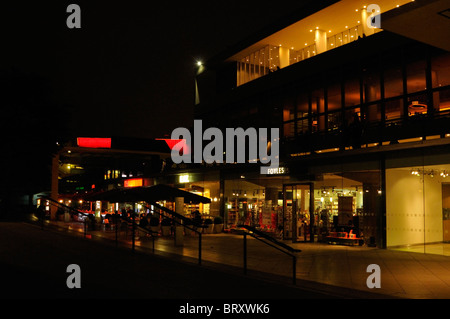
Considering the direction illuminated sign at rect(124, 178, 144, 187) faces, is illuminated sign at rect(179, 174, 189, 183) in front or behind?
in front

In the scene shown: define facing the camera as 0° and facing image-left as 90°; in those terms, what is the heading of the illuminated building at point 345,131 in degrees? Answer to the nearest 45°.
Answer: approximately 45°

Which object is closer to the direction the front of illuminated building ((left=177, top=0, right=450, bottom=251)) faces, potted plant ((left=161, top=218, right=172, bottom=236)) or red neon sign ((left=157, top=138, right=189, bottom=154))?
the potted plant

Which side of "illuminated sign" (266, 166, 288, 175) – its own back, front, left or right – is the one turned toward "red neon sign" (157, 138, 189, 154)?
right

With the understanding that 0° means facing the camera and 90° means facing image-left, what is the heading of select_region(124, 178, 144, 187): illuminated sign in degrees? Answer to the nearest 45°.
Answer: approximately 0°

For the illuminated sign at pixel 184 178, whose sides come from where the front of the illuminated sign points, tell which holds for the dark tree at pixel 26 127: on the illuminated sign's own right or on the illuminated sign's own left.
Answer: on the illuminated sign's own right

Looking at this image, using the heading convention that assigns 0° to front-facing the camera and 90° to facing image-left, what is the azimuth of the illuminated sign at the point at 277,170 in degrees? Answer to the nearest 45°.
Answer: approximately 45°

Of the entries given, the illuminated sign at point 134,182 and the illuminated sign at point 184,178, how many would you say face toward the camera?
2

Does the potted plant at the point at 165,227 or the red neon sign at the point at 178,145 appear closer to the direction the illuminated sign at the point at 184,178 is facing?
the potted plant

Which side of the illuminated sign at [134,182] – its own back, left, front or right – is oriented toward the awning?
front

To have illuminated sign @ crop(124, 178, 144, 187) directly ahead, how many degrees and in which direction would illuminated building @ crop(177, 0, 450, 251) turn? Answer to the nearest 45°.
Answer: approximately 90° to its right

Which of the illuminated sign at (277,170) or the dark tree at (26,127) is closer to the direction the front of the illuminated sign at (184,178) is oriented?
the illuminated sign

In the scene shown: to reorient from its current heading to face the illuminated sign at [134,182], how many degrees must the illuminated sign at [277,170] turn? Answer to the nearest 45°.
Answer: approximately 90° to its right

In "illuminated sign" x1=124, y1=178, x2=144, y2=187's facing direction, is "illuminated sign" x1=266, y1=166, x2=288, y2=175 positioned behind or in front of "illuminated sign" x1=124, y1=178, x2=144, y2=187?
in front
